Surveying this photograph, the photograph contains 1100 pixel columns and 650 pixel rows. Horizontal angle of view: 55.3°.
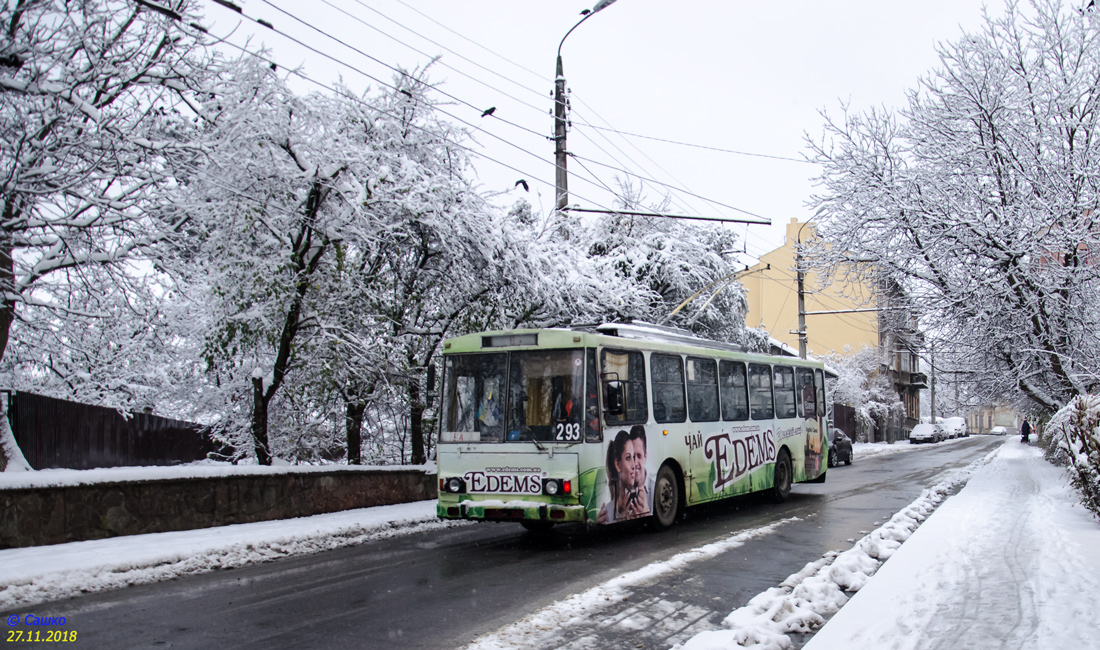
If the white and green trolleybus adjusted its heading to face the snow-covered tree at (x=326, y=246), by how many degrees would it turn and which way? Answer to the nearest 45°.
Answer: approximately 90° to its right

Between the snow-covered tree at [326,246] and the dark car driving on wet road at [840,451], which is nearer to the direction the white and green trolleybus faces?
the snow-covered tree

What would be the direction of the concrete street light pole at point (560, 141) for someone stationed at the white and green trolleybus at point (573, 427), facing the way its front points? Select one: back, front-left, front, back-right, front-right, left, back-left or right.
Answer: back-right

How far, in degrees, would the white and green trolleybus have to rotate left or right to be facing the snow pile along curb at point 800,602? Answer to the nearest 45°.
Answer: approximately 90° to its left

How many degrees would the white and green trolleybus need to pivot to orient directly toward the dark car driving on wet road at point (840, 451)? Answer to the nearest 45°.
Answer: approximately 135° to its right

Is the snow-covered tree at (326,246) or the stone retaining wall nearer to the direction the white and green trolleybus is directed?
the stone retaining wall

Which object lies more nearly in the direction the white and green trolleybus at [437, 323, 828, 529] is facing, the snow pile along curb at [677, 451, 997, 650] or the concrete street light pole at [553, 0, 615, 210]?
the snow pile along curb

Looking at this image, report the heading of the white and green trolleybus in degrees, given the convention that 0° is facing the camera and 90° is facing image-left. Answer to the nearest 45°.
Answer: approximately 45°

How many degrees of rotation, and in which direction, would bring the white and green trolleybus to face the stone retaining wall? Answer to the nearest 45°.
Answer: approximately 45° to its right

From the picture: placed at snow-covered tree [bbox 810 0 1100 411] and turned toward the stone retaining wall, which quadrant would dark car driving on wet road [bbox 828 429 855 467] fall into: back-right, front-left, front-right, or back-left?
back-right

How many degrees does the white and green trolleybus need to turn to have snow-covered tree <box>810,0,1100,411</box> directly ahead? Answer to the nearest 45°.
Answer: approximately 180°

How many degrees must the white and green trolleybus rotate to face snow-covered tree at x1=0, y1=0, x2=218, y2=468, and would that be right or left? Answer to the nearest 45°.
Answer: approximately 45° to its right
